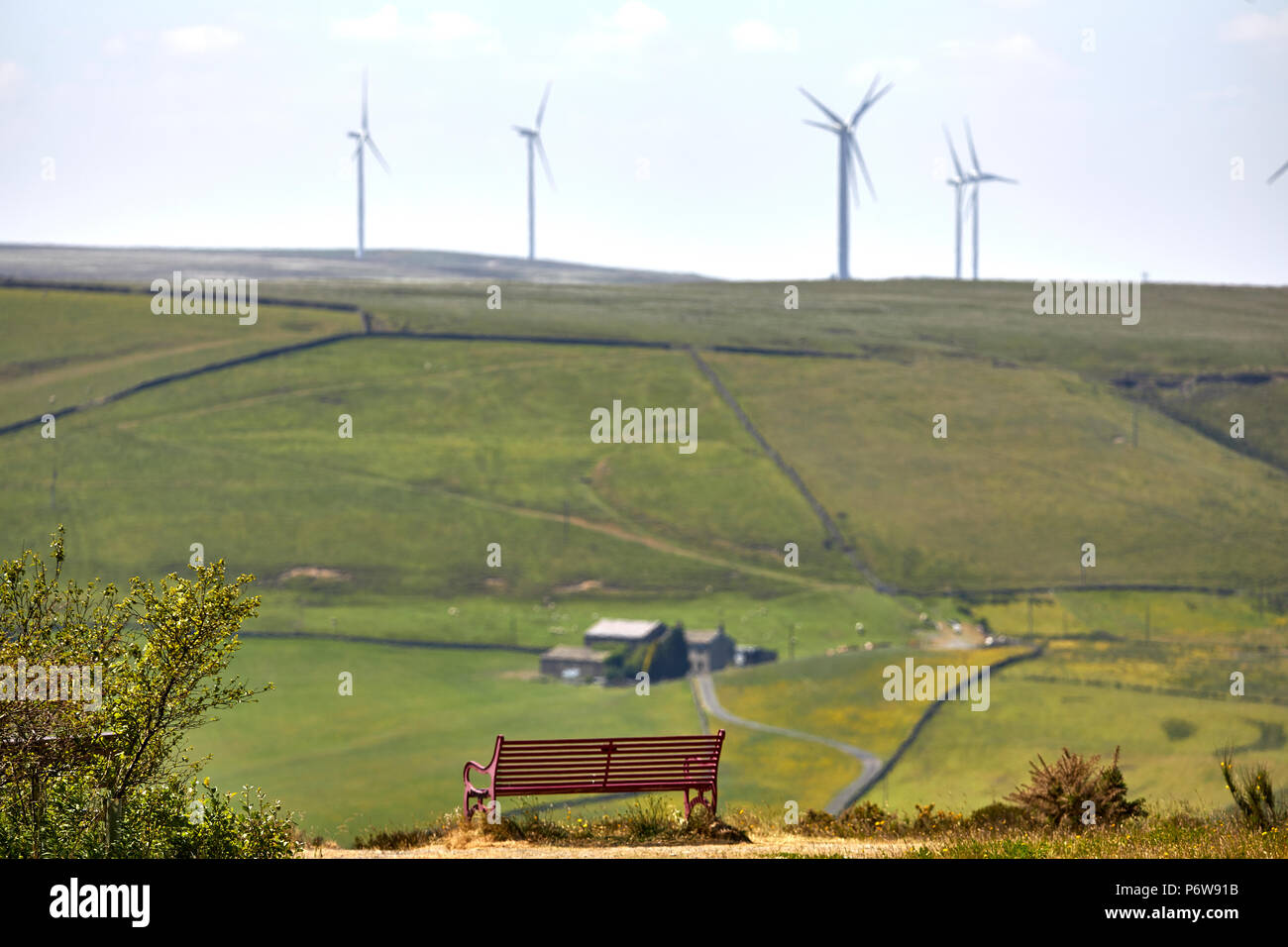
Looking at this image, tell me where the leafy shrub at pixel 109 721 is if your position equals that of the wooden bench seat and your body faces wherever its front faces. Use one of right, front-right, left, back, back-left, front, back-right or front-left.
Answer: left

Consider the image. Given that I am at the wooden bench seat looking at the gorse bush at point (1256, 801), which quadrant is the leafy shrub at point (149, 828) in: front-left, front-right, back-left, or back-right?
back-right

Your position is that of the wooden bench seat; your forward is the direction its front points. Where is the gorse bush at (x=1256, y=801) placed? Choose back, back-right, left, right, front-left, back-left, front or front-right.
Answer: back-right

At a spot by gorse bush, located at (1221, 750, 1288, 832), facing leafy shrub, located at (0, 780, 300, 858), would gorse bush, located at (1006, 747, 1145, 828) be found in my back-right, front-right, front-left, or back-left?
front-right

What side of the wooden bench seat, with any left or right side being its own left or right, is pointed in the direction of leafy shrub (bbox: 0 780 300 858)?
left

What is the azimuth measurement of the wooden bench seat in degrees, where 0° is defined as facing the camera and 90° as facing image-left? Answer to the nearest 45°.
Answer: approximately 135°

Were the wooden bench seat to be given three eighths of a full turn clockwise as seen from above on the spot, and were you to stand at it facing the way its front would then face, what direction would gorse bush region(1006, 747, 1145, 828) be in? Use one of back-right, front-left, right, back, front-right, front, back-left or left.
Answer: front

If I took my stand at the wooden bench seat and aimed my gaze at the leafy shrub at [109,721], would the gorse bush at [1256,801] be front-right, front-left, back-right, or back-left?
back-left
